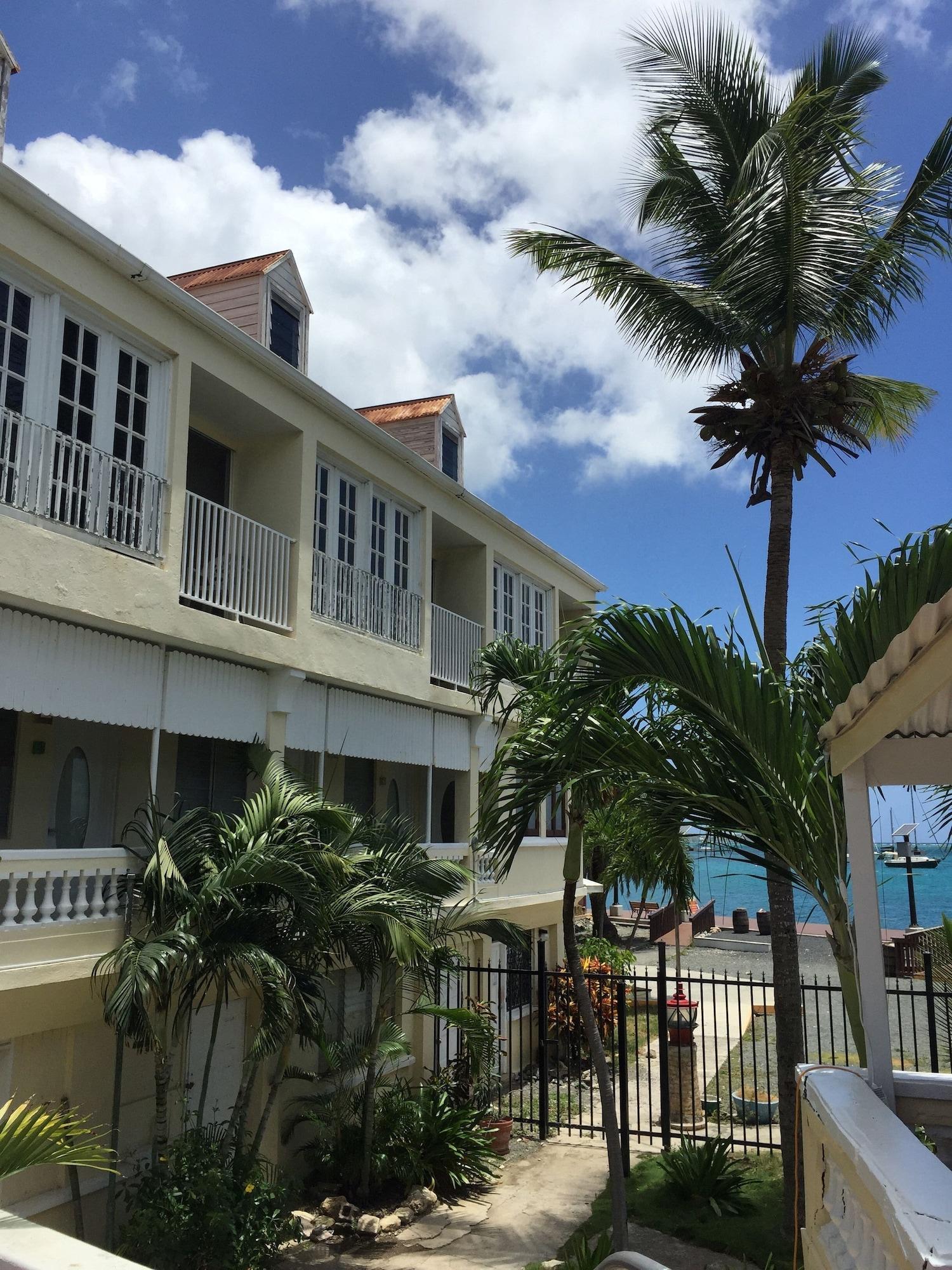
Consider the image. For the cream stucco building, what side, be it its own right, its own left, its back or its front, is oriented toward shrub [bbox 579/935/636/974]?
left

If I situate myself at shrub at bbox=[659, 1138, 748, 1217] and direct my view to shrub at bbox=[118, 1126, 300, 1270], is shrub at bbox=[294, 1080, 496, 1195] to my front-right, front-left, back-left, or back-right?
front-right

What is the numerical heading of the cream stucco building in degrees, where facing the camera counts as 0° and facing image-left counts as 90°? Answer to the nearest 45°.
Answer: approximately 315°

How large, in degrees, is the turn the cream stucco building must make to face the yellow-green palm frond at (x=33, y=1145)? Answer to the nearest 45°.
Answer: approximately 45° to its right

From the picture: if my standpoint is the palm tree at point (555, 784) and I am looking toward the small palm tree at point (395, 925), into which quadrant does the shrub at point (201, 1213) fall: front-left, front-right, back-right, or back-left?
front-left

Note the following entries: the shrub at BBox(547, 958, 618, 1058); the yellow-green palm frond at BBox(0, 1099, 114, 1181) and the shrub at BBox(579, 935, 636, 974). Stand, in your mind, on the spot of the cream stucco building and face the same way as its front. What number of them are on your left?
2

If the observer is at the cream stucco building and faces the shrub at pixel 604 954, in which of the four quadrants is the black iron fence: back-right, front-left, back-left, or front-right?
front-right
